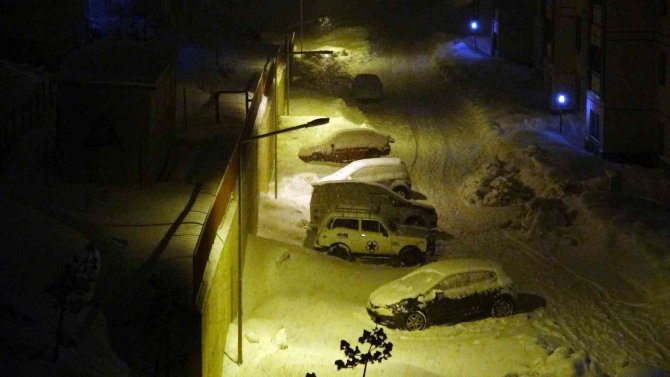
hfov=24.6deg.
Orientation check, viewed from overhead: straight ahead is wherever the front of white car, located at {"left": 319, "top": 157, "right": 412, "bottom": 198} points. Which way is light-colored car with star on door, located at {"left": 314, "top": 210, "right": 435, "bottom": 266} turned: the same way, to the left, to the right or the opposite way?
the opposite way

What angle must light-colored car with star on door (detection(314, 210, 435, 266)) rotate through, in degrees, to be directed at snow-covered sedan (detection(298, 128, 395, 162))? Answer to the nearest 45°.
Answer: approximately 90° to its left

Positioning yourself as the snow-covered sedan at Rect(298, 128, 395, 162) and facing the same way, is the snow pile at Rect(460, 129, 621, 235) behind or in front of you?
behind

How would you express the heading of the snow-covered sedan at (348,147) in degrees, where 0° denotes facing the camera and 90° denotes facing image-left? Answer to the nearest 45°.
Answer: approximately 90°

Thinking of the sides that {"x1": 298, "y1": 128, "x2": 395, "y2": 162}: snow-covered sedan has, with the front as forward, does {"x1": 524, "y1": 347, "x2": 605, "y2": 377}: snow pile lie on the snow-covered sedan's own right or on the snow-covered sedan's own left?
on the snow-covered sedan's own left
